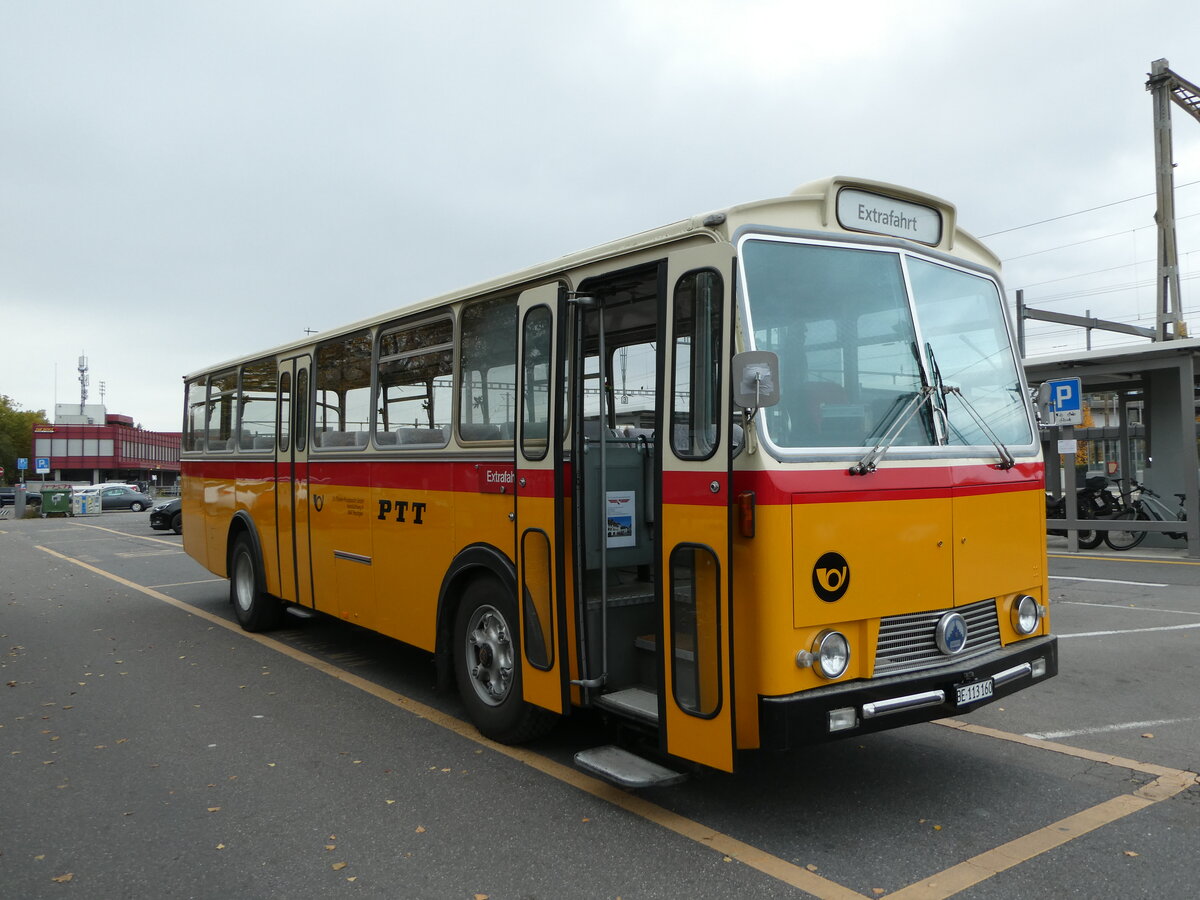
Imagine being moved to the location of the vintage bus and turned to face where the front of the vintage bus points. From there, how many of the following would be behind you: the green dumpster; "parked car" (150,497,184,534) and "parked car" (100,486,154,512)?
3

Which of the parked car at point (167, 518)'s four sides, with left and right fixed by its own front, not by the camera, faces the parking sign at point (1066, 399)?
left

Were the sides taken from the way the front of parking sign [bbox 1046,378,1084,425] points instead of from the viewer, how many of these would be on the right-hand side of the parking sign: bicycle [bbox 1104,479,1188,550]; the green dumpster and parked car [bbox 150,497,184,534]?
2

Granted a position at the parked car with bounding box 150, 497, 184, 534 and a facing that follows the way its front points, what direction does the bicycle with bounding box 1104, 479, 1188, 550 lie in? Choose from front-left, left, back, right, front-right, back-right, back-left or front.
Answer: left

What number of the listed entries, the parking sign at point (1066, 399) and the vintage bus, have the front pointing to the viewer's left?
0

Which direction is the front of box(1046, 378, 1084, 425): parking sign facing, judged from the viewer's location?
facing the viewer

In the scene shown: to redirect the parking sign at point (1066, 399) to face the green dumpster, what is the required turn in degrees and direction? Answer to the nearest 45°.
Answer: approximately 90° to its right

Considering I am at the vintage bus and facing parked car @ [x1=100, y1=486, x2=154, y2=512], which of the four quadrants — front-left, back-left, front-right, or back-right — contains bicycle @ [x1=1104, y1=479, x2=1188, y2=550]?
front-right

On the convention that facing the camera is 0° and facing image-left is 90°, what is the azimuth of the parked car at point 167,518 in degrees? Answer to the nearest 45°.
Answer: approximately 45°

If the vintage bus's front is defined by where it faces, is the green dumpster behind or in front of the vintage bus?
behind

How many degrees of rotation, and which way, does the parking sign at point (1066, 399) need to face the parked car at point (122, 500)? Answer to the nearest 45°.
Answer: approximately 90° to its right

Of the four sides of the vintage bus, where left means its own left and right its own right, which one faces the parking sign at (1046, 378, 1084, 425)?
left

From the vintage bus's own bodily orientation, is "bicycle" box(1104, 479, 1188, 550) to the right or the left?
on its left

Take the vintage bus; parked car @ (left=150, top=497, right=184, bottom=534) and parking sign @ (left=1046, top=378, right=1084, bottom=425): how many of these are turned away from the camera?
0

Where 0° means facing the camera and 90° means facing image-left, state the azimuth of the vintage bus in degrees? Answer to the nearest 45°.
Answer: approximately 315°
